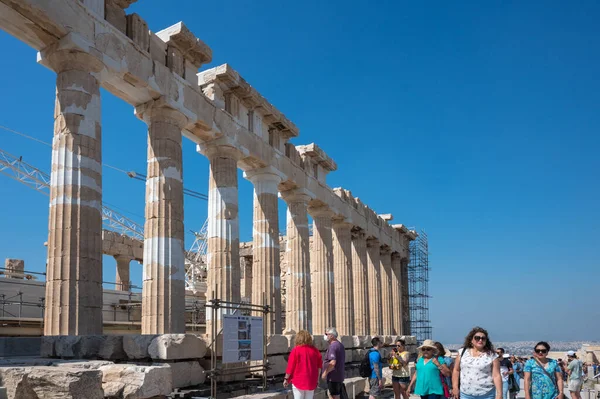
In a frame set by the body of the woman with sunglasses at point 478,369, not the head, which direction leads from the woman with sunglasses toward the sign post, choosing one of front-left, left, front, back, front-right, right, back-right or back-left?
back-right

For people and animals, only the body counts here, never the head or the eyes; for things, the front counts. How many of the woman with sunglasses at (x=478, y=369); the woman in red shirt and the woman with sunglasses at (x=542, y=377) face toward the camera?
2

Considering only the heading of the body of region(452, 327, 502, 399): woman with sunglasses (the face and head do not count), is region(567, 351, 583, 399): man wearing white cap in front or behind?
behind

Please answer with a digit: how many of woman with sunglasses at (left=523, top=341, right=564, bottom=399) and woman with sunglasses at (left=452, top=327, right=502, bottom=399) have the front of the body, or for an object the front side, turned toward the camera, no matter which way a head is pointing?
2

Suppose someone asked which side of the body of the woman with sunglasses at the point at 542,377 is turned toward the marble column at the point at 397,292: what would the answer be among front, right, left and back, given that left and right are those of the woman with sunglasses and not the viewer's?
back

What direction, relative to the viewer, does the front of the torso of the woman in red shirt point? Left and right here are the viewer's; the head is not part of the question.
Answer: facing away from the viewer

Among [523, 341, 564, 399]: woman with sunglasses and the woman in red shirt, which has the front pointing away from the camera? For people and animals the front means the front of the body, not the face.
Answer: the woman in red shirt

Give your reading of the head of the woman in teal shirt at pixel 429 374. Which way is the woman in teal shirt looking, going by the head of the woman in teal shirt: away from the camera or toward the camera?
toward the camera

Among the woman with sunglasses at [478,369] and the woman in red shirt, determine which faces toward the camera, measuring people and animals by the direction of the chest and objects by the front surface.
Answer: the woman with sunglasses

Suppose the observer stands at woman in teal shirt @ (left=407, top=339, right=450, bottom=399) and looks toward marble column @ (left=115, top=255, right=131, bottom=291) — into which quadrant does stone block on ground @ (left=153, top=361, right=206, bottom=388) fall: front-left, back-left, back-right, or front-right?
front-left

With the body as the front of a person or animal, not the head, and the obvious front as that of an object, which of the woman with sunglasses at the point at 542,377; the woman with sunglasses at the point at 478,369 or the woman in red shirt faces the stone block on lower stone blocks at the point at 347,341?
the woman in red shirt

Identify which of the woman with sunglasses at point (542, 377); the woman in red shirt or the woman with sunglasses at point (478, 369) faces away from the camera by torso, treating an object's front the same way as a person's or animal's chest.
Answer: the woman in red shirt

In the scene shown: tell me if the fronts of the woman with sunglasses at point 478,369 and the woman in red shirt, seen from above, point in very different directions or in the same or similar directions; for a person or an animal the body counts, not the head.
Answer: very different directions

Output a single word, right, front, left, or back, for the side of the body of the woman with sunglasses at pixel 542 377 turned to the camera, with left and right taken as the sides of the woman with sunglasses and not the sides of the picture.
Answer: front

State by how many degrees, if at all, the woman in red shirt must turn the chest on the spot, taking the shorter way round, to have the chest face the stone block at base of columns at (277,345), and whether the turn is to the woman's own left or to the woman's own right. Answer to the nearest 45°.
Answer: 0° — they already face it

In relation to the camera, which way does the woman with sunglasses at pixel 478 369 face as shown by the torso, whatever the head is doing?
toward the camera

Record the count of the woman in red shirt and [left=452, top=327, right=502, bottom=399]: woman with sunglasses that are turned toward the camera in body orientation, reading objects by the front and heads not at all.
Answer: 1
